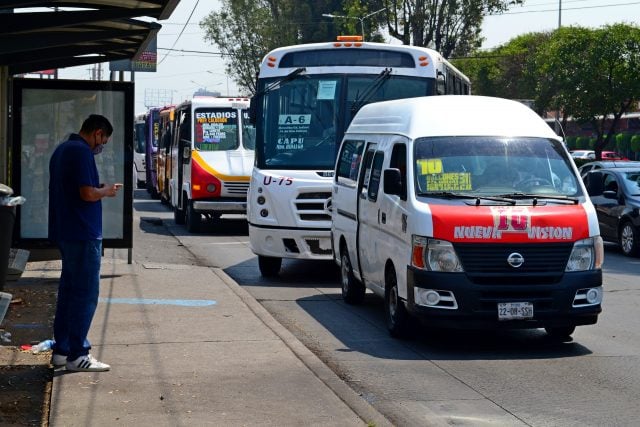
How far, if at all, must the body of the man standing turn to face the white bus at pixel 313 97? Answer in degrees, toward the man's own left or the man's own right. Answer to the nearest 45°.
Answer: approximately 45° to the man's own left

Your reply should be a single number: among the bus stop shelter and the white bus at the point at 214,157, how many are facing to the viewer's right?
1

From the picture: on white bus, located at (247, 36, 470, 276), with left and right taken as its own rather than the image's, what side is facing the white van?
front

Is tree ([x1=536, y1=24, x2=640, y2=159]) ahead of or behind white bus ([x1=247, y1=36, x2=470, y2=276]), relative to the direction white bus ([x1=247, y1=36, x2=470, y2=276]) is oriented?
behind

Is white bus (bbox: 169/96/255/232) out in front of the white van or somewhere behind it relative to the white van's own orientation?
behind

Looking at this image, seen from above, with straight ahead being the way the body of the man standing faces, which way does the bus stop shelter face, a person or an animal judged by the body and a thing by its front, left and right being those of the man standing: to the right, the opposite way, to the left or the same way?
the same way

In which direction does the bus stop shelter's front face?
to the viewer's right

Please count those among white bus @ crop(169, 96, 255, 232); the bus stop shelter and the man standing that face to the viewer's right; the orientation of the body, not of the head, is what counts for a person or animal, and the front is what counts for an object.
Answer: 2

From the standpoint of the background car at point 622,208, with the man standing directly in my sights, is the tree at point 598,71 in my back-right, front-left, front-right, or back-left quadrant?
back-right

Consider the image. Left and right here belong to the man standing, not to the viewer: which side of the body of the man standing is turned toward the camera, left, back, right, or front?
right

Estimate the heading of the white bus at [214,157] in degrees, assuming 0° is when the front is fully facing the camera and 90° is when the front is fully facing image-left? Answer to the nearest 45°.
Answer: approximately 0°

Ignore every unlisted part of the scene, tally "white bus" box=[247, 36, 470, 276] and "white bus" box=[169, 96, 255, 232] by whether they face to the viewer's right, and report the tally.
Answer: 0

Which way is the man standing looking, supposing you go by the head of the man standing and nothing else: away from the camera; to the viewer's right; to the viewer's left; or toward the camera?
to the viewer's right

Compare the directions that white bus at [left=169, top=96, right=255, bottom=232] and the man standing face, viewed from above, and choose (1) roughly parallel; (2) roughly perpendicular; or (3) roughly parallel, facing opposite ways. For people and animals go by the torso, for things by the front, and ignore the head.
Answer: roughly perpendicular

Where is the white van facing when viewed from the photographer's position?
facing the viewer and to the right of the viewer

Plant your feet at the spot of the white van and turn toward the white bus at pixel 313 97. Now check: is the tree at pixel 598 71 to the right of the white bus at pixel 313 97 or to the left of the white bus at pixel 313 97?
right

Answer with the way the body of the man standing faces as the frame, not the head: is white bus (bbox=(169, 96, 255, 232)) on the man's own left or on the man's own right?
on the man's own left

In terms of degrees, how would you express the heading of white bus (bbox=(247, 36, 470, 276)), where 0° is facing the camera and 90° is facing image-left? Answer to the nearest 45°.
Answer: approximately 0°
